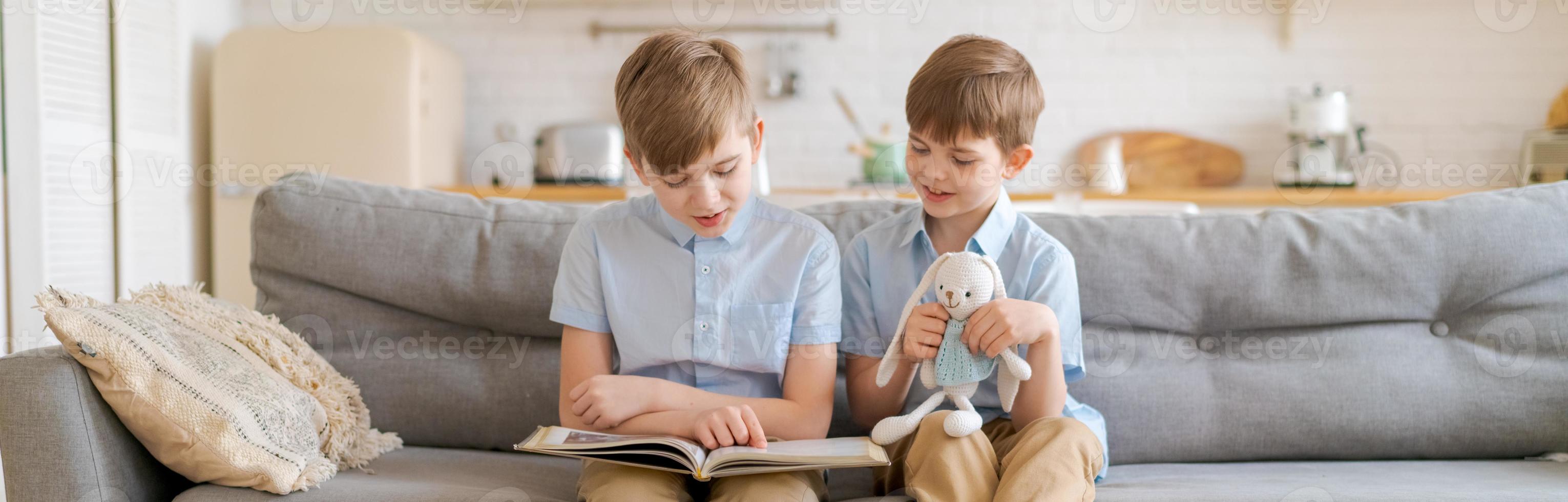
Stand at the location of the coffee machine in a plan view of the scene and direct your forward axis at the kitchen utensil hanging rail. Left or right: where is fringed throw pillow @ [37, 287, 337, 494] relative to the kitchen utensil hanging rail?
left

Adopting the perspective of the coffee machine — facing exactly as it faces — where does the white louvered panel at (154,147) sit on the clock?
The white louvered panel is roughly at 2 o'clock from the coffee machine.

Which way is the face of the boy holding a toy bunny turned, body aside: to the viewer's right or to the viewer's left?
to the viewer's left

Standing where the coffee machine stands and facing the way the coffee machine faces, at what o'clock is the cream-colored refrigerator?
The cream-colored refrigerator is roughly at 2 o'clock from the coffee machine.

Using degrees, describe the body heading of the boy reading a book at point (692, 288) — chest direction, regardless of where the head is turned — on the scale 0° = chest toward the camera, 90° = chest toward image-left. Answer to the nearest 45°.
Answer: approximately 0°

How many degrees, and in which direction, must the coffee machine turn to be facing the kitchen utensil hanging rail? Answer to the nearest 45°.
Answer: approximately 90° to its right

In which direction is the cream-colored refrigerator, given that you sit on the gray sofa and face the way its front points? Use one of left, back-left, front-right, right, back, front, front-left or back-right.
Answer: back-right

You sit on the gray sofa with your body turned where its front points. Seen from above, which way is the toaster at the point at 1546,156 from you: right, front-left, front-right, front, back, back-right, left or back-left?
back-left

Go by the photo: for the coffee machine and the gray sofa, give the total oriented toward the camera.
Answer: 2

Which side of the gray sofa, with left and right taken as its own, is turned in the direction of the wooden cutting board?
back

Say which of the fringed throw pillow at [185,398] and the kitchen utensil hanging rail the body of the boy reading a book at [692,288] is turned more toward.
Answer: the fringed throw pillow
